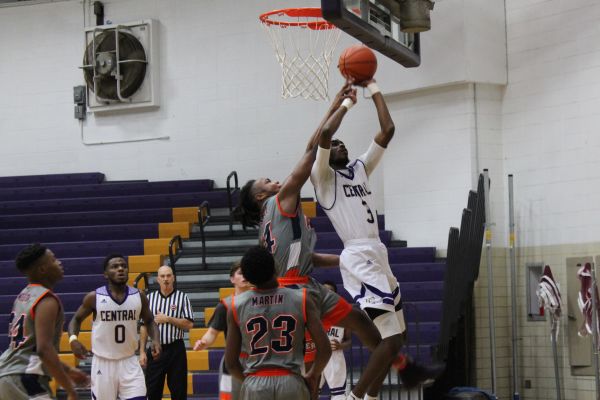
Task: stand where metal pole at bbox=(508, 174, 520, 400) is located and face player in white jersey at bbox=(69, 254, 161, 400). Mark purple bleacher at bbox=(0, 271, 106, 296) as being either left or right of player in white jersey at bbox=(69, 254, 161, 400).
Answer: right

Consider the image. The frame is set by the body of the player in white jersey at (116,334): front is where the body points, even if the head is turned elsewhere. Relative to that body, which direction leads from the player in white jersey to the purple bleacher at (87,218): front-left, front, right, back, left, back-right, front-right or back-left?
back

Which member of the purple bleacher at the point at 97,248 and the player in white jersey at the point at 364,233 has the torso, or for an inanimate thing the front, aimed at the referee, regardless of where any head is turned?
the purple bleacher

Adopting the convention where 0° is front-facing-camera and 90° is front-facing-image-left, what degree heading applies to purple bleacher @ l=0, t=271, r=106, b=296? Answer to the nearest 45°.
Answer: approximately 0°

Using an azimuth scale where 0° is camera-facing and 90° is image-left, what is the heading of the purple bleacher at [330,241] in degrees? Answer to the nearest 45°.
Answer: approximately 0°
